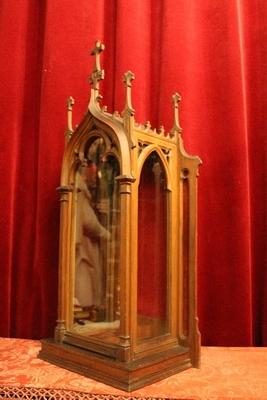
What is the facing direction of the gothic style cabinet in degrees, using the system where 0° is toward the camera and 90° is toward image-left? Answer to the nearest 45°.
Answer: approximately 45°
